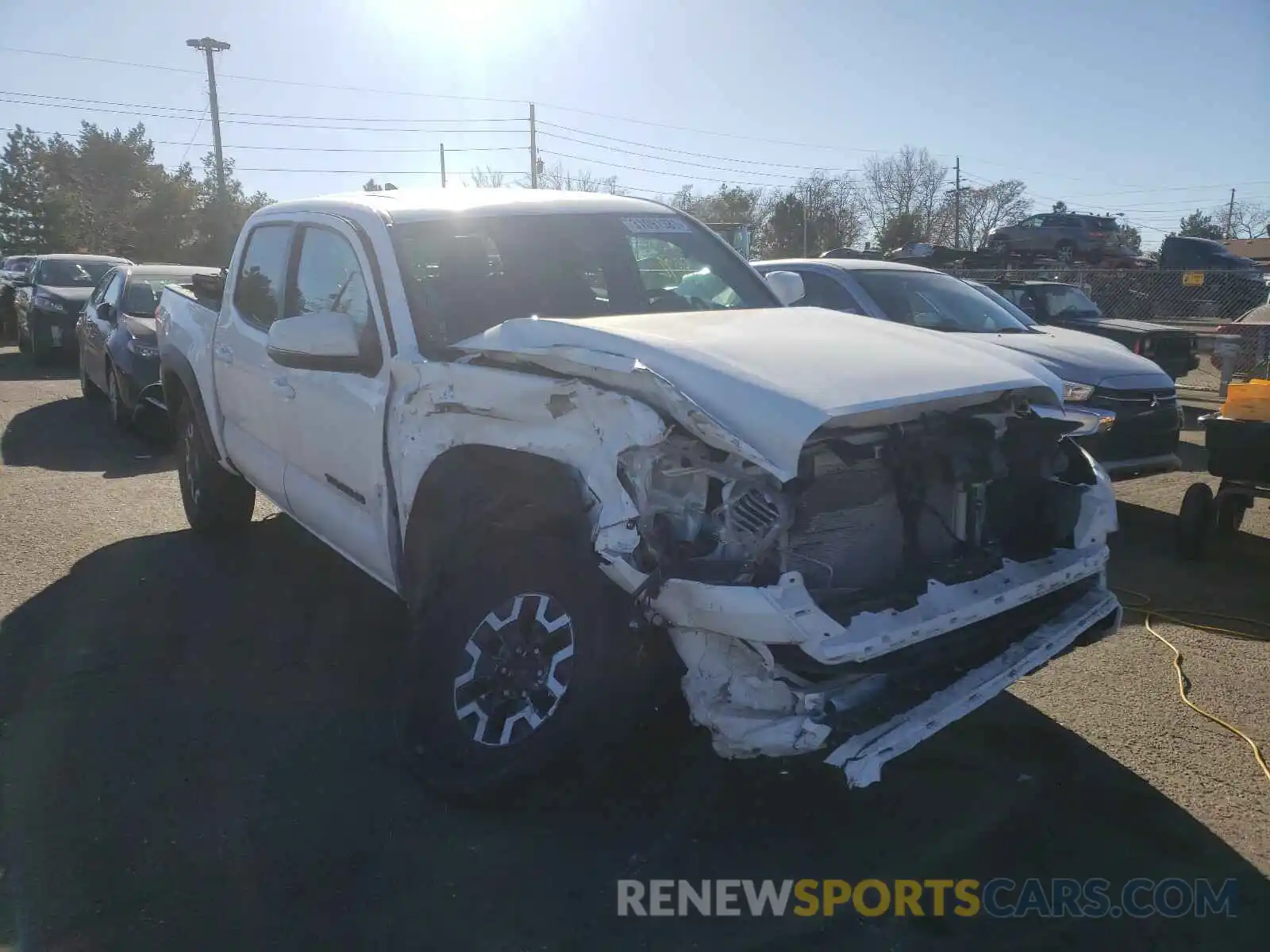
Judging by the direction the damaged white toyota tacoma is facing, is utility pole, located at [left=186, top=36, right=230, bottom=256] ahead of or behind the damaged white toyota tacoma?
behind

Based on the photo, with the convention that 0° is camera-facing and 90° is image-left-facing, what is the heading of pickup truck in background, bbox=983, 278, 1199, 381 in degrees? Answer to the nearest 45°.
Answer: approximately 315°

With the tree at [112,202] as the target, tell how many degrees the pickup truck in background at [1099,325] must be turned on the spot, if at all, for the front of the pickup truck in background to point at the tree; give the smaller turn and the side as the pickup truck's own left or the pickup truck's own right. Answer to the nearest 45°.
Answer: approximately 180°

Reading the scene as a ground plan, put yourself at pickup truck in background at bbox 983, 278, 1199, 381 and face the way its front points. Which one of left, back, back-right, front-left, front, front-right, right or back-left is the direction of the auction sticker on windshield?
front-right

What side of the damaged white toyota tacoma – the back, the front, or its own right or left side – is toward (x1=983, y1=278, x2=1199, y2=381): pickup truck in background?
left

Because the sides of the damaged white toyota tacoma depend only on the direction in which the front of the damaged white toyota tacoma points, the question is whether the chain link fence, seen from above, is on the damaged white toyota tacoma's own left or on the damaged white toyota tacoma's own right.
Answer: on the damaged white toyota tacoma's own left

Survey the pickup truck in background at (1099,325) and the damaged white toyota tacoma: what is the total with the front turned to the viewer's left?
0

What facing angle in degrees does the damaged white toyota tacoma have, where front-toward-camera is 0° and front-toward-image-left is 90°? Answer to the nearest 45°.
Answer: approximately 315°

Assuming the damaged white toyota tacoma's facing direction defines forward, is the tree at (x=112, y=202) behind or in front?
behind
